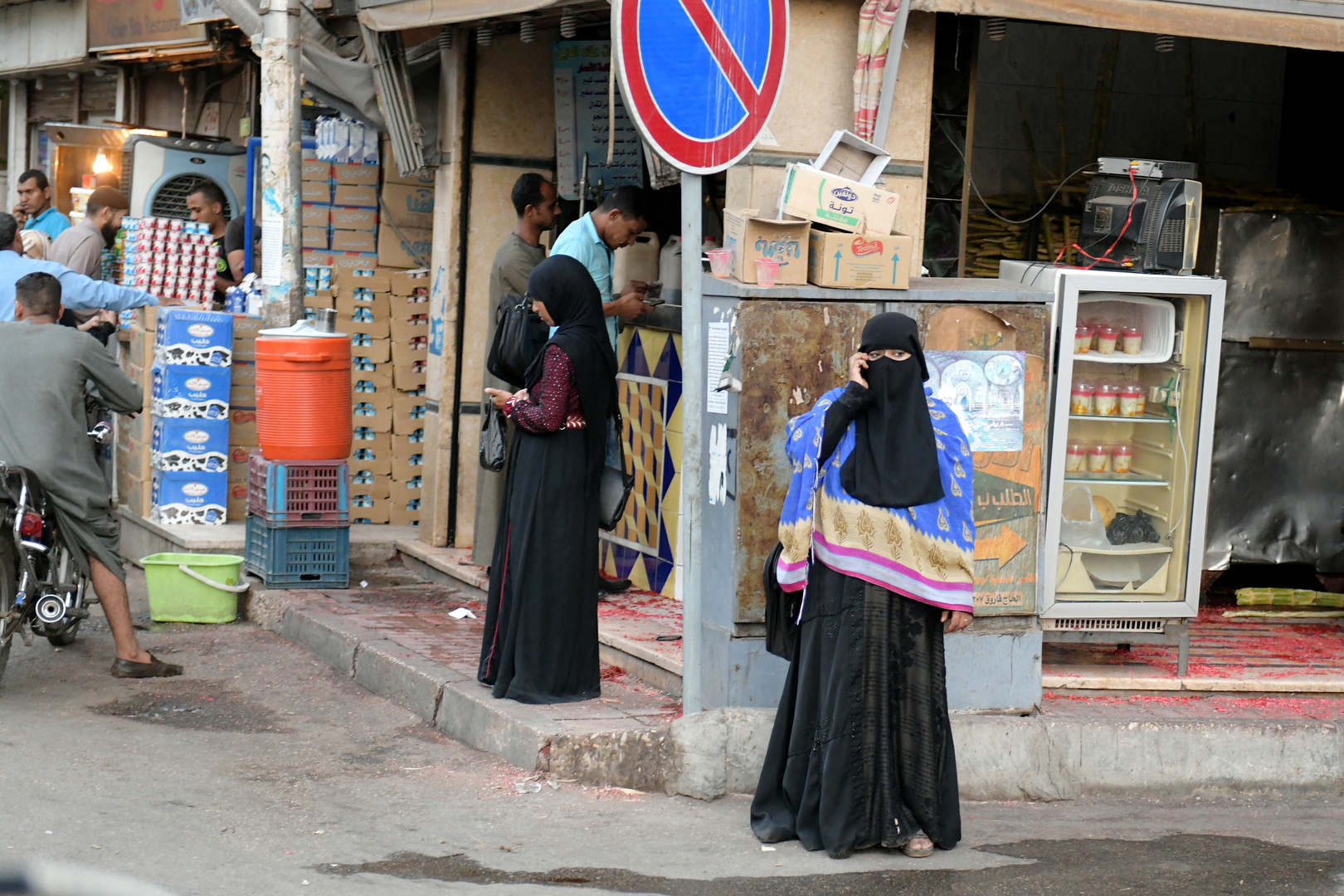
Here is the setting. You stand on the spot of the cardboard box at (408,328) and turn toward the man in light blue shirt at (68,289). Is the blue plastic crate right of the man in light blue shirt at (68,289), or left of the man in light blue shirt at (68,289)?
left

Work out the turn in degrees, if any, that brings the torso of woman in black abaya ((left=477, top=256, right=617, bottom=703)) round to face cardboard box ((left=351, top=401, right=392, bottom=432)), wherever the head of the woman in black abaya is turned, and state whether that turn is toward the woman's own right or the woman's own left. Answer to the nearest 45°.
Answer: approximately 90° to the woman's own right

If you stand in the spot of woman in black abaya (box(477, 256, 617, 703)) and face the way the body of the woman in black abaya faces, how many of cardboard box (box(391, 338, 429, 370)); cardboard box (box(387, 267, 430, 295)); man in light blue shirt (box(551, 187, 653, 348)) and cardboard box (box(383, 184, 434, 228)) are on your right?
4

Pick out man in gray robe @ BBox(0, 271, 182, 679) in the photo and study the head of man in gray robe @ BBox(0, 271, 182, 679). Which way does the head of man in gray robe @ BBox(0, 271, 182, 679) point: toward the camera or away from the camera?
away from the camera

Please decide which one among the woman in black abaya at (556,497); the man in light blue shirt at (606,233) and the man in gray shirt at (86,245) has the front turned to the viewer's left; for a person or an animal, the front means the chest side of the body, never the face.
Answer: the woman in black abaya

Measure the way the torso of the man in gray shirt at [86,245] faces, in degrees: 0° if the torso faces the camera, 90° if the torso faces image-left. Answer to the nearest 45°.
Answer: approximately 225°

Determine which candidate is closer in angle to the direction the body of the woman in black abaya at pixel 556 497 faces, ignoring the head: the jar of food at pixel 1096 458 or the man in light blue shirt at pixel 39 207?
the man in light blue shirt

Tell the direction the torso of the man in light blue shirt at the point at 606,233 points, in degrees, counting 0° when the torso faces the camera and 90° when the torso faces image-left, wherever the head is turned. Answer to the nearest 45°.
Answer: approximately 270°

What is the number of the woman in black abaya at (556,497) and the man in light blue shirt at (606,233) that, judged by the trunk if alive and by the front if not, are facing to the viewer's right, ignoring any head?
1

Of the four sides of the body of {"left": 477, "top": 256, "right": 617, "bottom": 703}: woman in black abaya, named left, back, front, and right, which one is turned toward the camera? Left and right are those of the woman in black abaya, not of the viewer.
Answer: left
